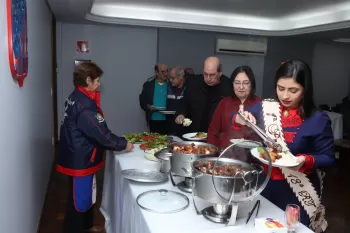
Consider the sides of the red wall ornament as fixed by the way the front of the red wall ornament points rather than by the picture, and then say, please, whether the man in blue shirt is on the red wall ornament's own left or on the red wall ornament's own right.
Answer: on the red wall ornament's own left

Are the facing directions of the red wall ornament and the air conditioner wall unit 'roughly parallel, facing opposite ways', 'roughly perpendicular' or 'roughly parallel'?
roughly perpendicular

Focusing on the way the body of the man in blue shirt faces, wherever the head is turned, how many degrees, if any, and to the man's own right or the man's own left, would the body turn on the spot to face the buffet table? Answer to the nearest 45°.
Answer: approximately 45° to the man's own right

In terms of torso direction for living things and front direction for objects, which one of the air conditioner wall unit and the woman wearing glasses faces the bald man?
the air conditioner wall unit

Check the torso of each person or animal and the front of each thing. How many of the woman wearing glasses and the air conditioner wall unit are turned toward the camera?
2

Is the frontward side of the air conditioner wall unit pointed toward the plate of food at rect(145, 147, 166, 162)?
yes

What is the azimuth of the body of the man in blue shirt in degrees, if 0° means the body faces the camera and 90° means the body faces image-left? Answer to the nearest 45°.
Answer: approximately 315°
